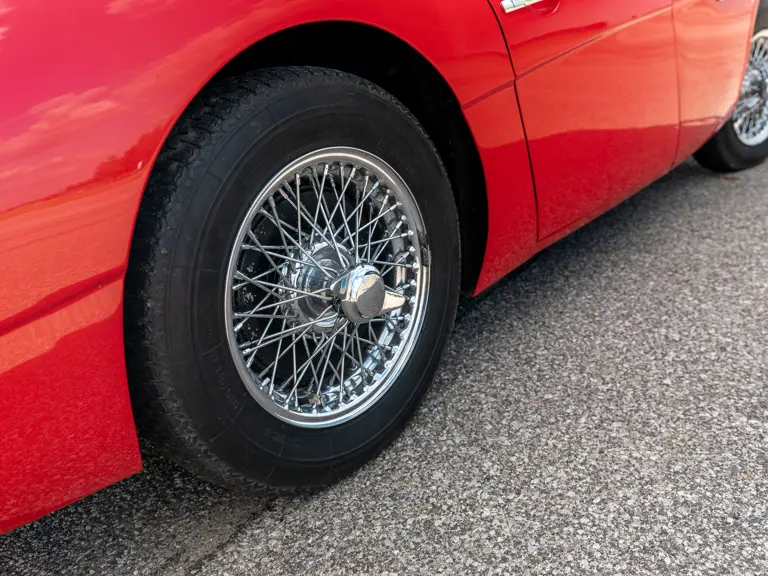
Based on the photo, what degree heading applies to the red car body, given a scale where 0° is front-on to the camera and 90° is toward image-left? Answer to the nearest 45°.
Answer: approximately 225°
